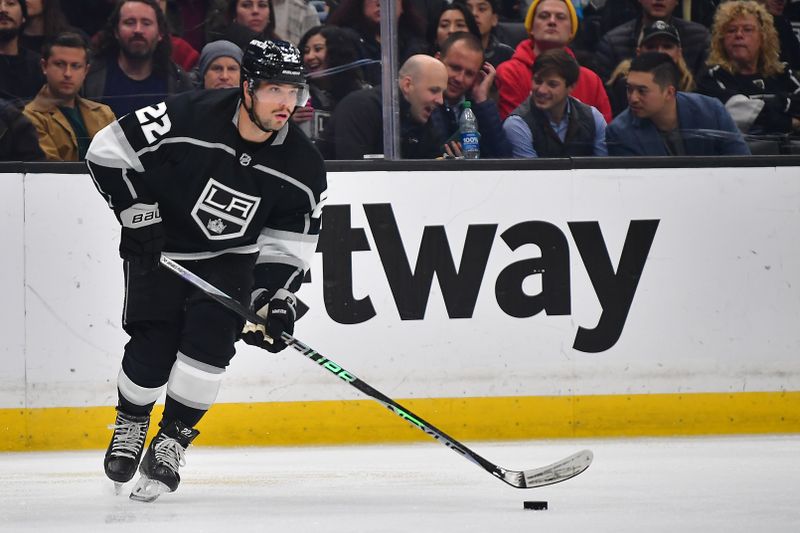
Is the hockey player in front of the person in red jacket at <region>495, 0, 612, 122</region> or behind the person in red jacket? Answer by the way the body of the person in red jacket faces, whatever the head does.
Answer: in front

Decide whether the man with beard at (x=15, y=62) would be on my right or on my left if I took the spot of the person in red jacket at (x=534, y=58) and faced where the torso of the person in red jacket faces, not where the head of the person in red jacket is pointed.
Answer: on my right

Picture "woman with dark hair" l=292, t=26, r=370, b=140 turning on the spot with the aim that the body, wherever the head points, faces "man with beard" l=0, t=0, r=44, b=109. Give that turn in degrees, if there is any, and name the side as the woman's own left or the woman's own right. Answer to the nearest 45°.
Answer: approximately 45° to the woman's own right

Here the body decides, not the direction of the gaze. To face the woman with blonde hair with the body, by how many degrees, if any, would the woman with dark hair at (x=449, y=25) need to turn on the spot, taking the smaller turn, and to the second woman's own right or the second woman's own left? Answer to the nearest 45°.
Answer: approximately 90° to the second woman's own left

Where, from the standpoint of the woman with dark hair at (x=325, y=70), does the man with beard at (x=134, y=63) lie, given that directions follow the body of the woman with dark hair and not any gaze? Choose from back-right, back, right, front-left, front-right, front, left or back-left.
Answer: front-right

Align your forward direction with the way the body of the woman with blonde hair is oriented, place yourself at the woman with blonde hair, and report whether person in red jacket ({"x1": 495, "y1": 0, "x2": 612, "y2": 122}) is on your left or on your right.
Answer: on your right

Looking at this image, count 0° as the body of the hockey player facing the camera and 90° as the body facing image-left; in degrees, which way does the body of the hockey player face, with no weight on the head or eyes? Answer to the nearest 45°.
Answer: approximately 315°
